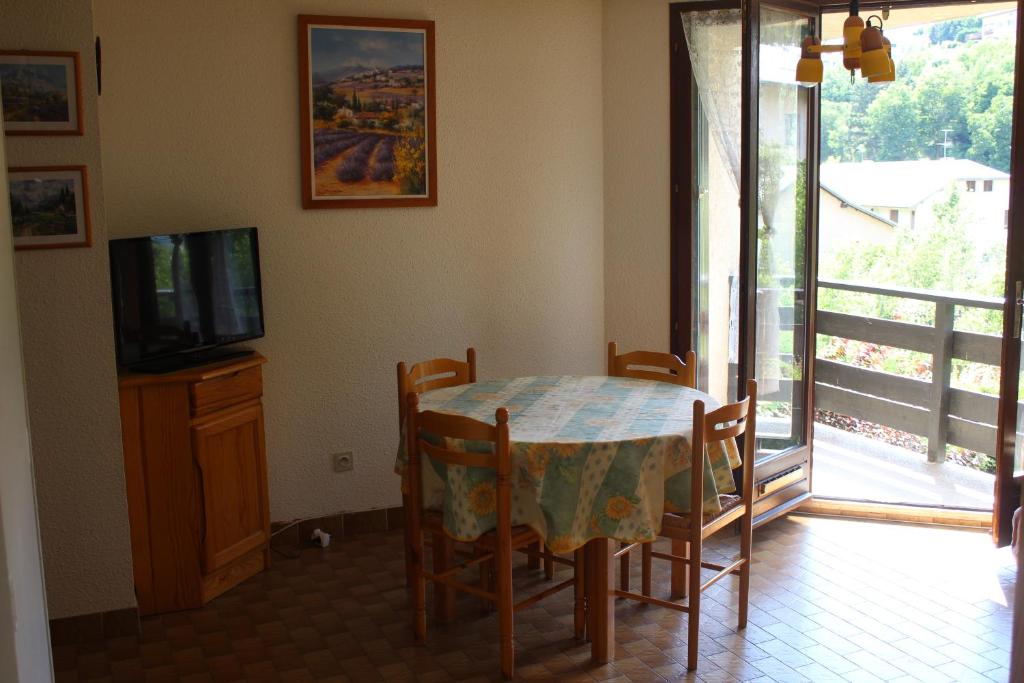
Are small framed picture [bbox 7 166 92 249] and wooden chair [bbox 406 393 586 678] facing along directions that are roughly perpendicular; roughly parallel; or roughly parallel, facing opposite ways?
roughly perpendicular

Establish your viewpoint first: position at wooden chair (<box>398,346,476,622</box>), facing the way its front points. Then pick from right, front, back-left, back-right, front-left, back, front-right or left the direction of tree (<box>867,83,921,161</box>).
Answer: left

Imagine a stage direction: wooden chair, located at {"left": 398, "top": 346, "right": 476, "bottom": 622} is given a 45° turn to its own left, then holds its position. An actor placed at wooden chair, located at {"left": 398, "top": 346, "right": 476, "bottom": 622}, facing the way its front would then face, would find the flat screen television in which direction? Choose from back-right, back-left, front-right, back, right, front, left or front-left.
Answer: back

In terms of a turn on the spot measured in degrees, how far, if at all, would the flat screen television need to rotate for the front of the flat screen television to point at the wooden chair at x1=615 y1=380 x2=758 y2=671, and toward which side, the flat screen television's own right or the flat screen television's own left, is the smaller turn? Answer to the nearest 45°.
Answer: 0° — it already faces it

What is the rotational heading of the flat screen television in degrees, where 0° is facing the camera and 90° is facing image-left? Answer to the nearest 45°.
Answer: approximately 315°

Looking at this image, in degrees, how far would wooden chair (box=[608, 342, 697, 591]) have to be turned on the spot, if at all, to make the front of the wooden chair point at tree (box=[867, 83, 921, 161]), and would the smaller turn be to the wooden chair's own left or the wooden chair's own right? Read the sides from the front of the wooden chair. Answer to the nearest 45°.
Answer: approximately 180°

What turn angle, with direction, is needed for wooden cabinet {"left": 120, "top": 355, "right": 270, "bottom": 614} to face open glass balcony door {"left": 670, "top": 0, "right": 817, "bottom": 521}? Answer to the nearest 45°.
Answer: approximately 45° to its left

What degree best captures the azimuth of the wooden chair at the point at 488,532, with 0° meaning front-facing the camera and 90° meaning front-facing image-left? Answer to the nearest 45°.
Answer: approximately 225°

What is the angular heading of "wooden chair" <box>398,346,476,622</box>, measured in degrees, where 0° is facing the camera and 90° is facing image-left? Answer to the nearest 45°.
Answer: approximately 315°

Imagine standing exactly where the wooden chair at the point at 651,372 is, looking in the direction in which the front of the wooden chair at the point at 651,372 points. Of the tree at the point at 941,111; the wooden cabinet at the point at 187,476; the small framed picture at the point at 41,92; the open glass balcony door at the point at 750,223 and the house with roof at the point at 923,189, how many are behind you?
3
